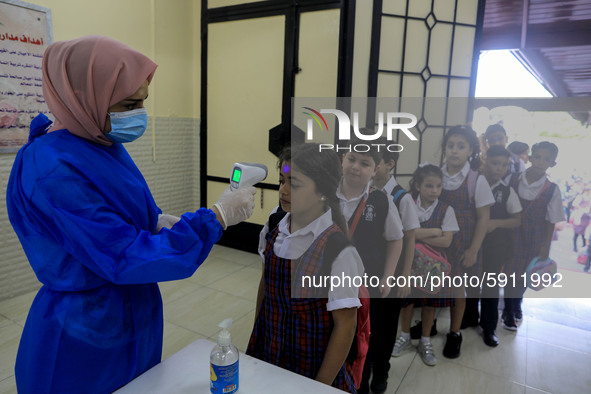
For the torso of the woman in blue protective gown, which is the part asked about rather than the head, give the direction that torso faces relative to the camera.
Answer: to the viewer's right

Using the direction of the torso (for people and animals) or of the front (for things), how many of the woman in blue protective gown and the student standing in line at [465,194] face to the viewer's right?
1

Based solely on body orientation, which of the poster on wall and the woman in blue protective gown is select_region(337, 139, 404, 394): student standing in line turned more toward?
the woman in blue protective gown

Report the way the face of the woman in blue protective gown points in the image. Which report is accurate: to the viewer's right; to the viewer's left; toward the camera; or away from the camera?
to the viewer's right
